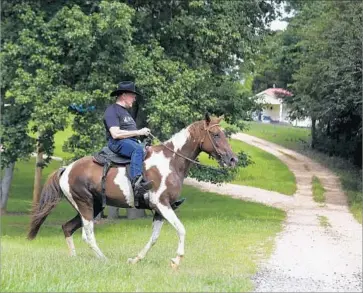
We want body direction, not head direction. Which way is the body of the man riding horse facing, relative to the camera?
to the viewer's right

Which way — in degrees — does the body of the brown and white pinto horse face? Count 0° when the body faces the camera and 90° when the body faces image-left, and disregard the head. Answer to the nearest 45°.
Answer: approximately 270°

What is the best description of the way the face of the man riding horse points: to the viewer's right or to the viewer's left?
to the viewer's right
